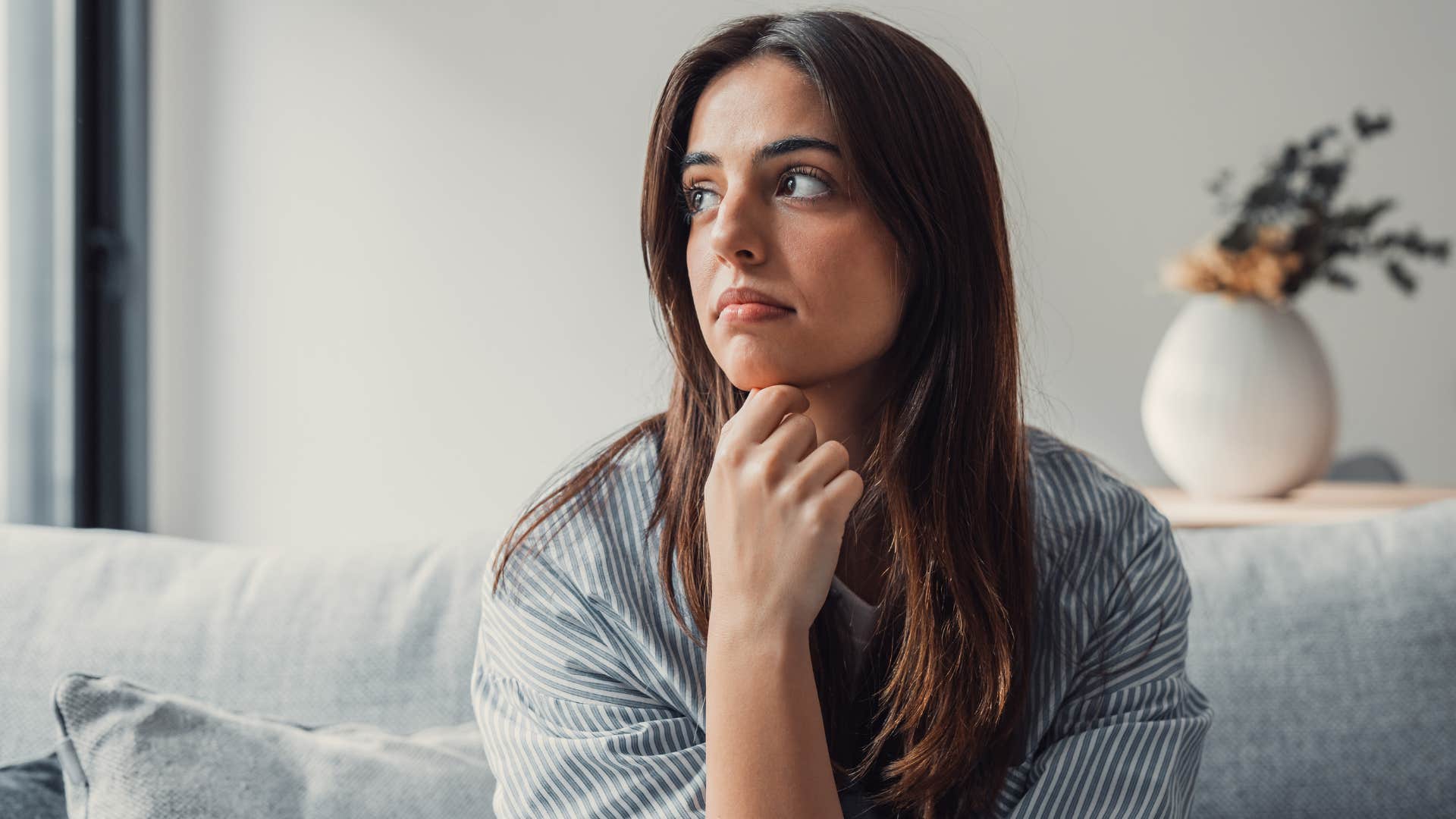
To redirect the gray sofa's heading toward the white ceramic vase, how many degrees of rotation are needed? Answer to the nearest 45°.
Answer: approximately 135° to its left

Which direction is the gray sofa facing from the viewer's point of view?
toward the camera

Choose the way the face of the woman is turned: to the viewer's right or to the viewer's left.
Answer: to the viewer's left

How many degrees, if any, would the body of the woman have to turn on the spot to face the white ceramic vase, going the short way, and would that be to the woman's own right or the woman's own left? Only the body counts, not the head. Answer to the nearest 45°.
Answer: approximately 135° to the woman's own left

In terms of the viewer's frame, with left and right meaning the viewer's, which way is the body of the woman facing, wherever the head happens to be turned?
facing the viewer

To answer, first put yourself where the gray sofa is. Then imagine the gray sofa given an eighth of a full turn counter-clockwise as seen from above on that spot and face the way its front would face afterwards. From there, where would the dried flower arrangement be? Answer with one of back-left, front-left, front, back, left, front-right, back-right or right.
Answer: left
